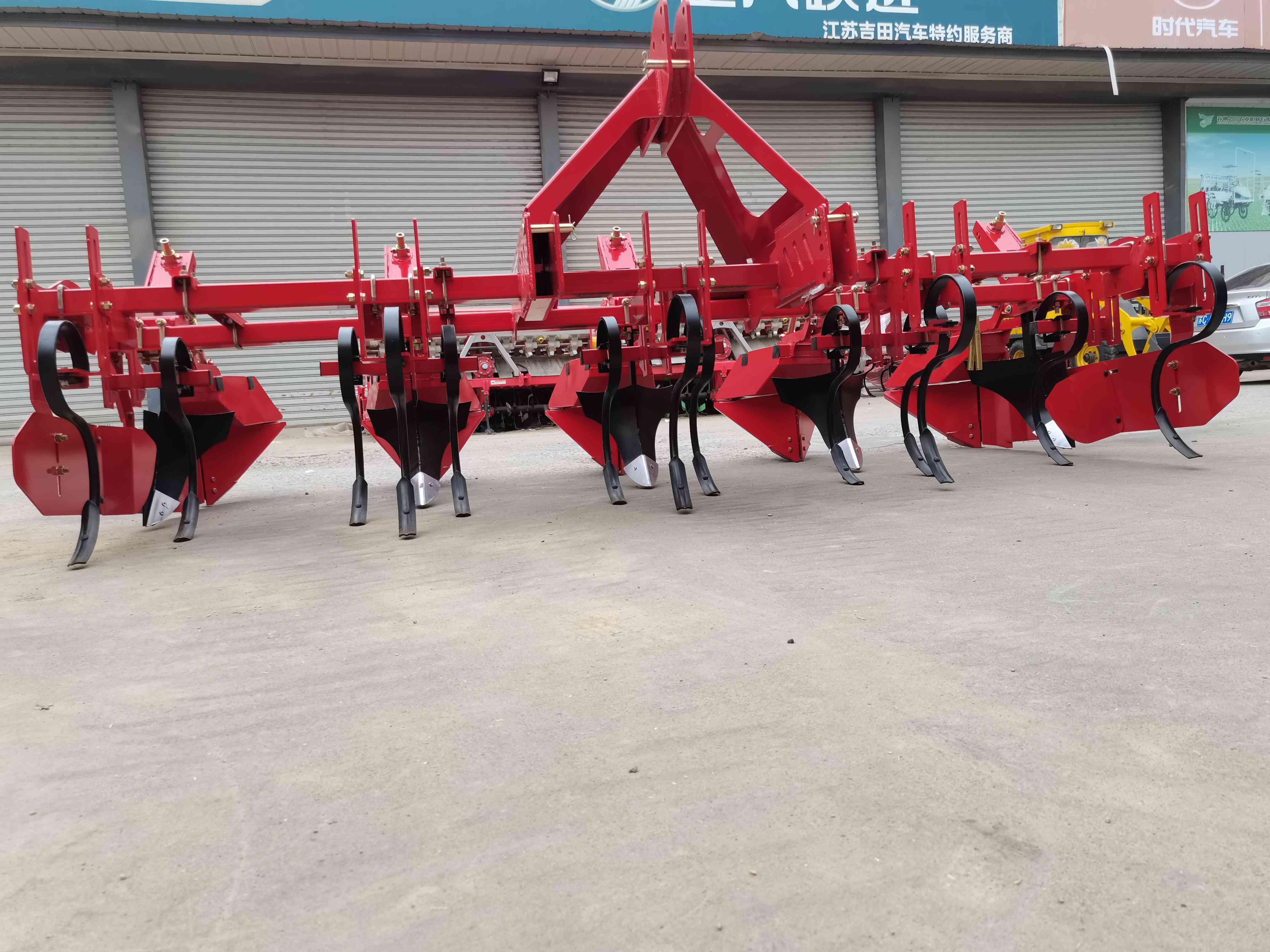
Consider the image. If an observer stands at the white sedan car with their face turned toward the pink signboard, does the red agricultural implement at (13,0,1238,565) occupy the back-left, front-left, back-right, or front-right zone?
back-left

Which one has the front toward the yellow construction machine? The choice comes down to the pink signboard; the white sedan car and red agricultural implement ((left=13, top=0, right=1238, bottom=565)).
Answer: the pink signboard

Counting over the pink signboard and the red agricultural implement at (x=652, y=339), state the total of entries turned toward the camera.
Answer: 2

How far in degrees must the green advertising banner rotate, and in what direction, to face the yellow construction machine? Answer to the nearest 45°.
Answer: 0° — it already faces it

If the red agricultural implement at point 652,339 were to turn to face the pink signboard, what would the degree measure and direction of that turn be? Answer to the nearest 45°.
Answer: approximately 135° to its left

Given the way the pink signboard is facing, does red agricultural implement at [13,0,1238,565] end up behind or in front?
in front

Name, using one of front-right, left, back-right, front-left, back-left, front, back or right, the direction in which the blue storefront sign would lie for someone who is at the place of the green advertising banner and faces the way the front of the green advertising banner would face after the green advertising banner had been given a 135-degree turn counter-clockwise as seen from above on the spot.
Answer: back
